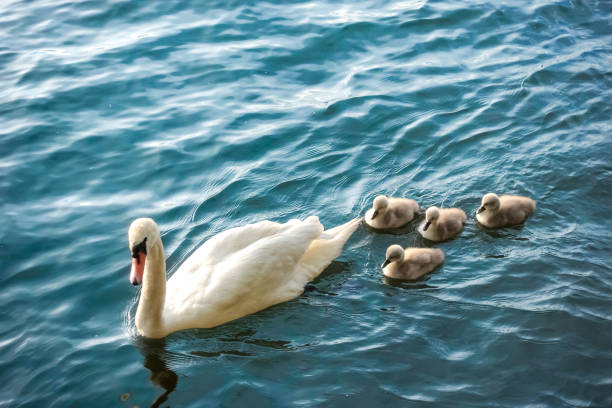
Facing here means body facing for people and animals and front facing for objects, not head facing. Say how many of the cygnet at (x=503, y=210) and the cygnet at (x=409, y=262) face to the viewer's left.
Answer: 2

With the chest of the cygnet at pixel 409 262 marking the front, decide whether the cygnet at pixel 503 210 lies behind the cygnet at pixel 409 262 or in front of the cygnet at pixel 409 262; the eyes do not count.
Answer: behind

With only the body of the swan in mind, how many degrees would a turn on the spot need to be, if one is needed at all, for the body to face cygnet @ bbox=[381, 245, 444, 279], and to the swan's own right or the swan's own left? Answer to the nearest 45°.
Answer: approximately 135° to the swan's own left

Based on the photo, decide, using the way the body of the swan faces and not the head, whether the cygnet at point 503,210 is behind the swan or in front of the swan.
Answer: behind

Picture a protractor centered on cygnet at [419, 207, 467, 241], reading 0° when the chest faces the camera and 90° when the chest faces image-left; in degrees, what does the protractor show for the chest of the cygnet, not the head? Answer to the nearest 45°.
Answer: approximately 45°

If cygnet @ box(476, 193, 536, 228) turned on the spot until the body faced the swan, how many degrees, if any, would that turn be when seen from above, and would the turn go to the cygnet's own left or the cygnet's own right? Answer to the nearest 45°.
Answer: approximately 45° to the cygnet's own left

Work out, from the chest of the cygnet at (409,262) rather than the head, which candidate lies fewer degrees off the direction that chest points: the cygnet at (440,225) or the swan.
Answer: the swan

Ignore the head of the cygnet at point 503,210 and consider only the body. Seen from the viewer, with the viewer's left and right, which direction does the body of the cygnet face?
facing to the left of the viewer

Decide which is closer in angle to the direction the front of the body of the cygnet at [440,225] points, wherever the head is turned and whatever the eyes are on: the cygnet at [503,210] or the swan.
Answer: the swan

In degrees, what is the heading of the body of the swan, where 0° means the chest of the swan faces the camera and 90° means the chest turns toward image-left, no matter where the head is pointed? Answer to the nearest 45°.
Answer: approximately 45°

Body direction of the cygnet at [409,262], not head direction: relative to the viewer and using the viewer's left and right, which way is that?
facing to the left of the viewer
